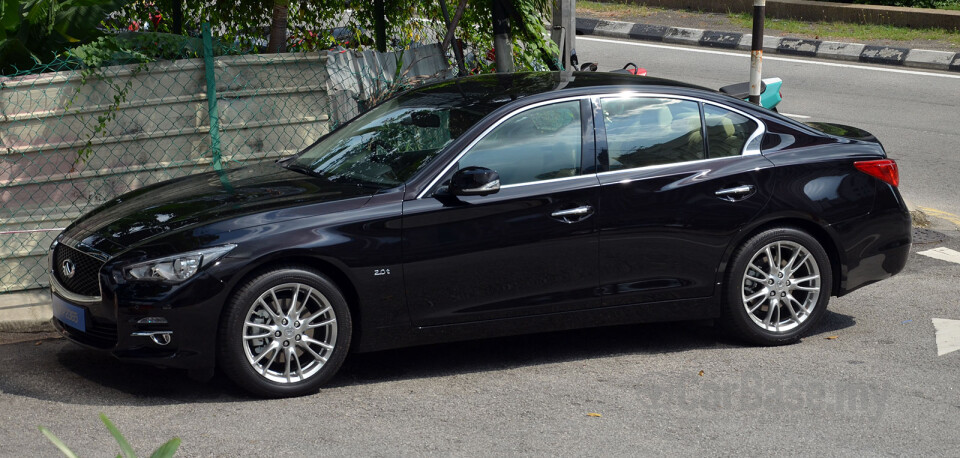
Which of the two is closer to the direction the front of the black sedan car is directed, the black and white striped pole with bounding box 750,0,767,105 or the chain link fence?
the chain link fence

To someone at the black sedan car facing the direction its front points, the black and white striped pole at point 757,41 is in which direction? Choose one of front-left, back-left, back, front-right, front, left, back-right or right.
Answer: back

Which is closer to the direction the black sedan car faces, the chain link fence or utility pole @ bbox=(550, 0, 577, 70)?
the chain link fence

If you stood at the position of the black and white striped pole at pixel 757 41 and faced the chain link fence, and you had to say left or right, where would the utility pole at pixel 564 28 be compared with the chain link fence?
right

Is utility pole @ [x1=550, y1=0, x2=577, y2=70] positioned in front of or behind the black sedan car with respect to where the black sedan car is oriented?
behind

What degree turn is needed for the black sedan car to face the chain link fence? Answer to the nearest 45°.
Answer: approximately 90° to its right

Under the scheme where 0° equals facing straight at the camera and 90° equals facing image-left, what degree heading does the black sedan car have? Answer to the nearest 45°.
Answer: approximately 45°
